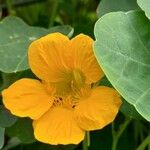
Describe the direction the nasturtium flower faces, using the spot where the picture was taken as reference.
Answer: facing the viewer
